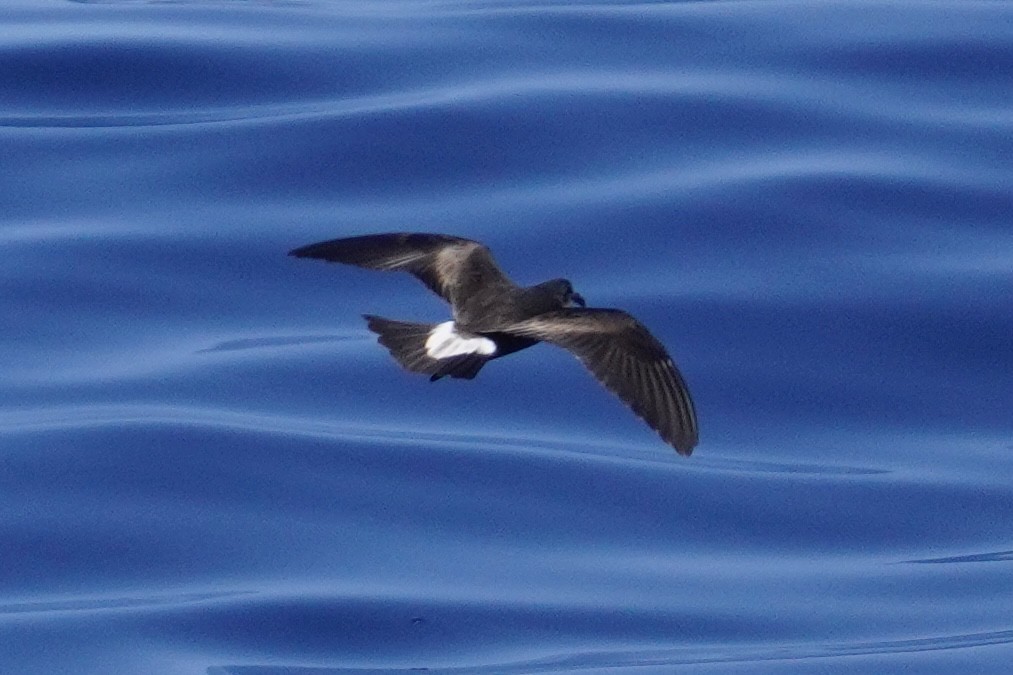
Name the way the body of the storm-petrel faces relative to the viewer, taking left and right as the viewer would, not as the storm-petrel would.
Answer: facing away from the viewer and to the right of the viewer
